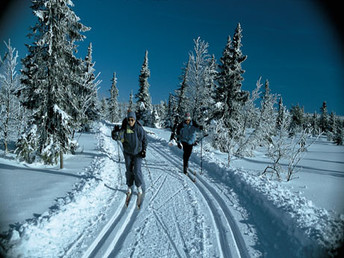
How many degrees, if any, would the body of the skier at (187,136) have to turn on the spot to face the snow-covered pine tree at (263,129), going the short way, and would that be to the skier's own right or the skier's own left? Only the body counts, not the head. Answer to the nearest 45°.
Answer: approximately 135° to the skier's own left

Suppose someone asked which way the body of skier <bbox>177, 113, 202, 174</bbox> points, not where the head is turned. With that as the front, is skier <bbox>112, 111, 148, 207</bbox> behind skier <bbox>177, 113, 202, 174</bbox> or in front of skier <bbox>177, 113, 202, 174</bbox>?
in front

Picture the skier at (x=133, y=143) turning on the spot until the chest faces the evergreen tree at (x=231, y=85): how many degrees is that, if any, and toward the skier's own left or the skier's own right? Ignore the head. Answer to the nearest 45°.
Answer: approximately 135° to the skier's own left

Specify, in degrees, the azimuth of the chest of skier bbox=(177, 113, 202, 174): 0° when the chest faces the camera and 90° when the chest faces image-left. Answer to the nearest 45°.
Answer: approximately 0°

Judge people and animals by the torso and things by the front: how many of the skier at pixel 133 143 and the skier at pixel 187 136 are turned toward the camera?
2

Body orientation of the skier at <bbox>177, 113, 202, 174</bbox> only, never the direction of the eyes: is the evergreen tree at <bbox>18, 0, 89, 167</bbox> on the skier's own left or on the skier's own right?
on the skier's own right

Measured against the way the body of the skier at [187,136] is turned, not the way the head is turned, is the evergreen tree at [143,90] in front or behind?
behind
